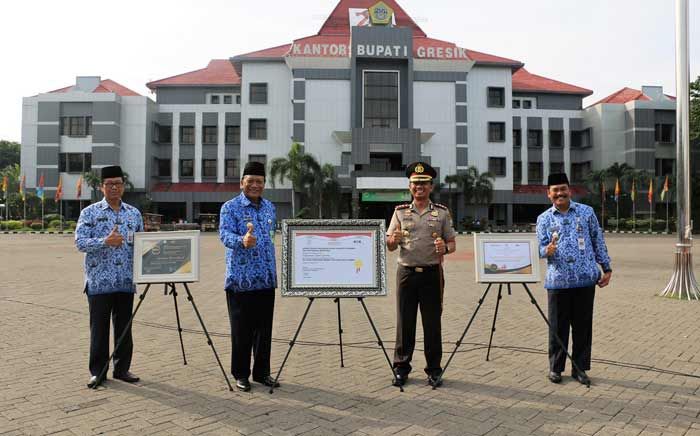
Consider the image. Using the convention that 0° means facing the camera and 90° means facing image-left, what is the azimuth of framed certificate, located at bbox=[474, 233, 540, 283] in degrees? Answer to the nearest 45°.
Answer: approximately 0°

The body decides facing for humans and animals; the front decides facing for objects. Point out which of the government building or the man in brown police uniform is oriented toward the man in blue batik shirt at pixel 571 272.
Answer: the government building

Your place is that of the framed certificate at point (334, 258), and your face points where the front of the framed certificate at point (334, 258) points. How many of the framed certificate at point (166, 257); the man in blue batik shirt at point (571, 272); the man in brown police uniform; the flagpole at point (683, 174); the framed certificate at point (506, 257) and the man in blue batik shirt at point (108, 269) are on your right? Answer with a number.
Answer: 2

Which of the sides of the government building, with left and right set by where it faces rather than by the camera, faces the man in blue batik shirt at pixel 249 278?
front

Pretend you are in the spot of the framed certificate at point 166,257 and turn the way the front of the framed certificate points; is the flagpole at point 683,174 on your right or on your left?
on your left

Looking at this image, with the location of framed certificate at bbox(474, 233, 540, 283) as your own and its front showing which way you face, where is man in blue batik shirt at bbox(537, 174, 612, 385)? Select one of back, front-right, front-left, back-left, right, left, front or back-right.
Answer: left

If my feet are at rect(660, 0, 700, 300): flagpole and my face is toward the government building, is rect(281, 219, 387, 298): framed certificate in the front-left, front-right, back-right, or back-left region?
back-left

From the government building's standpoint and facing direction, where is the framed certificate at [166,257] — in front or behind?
in front

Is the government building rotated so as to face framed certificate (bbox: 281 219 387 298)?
yes

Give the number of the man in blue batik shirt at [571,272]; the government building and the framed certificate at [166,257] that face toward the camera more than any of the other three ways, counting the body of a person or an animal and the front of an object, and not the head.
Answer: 3

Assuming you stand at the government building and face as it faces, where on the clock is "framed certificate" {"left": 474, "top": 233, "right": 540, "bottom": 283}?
The framed certificate is roughly at 12 o'clock from the government building.

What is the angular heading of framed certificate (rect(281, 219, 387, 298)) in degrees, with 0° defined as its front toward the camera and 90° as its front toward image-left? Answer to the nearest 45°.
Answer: approximately 0°
